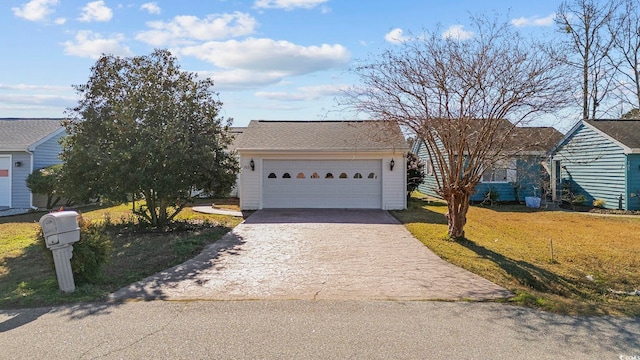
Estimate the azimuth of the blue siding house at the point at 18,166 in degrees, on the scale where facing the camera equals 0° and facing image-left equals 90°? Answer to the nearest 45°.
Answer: approximately 45°

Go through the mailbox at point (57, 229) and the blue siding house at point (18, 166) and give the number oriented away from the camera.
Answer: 0

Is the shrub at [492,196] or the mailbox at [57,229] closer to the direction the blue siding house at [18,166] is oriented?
the mailbox

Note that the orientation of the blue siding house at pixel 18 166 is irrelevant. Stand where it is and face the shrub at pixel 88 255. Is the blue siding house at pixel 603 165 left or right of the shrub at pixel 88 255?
left

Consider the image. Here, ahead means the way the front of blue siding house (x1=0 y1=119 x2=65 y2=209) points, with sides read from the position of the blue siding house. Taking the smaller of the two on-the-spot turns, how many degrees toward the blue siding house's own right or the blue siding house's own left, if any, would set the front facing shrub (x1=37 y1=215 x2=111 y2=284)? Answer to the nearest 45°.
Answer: approximately 45° to the blue siding house's own left

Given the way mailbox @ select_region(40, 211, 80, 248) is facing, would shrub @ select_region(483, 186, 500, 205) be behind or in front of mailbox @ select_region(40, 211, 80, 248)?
behind

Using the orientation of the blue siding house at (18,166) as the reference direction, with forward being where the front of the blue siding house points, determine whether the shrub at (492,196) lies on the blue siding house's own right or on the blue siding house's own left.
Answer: on the blue siding house's own left

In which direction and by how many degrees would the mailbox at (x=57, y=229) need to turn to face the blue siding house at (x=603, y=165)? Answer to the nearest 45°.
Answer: approximately 135° to its left

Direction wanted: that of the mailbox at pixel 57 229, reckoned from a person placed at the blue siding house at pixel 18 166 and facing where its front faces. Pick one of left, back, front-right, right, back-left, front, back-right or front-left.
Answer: front-left

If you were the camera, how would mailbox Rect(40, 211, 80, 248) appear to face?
facing the viewer and to the left of the viewer

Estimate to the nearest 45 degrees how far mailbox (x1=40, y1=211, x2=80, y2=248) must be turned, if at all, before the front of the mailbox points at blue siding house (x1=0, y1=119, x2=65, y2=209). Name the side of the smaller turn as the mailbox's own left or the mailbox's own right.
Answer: approximately 135° to the mailbox's own right
